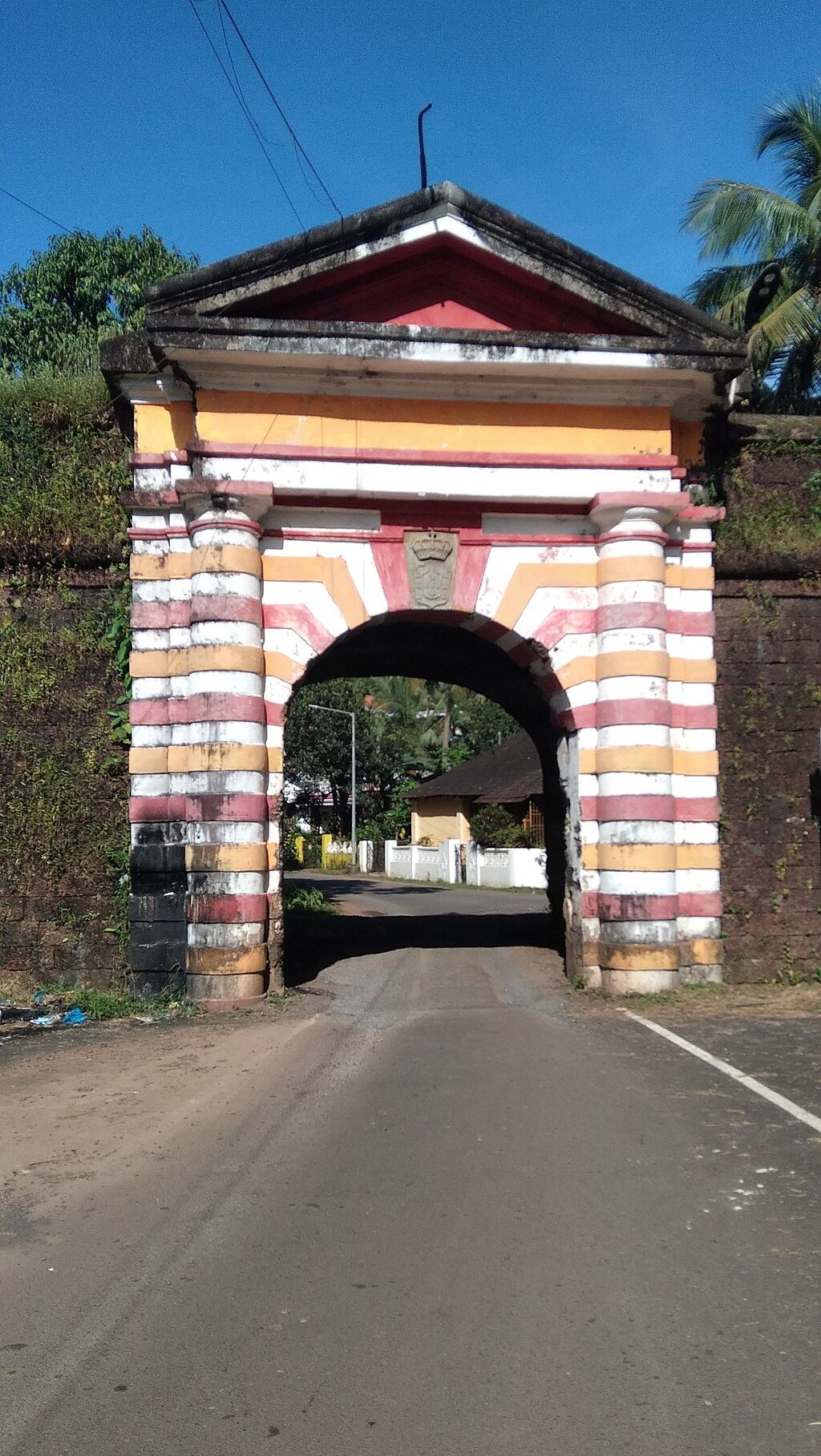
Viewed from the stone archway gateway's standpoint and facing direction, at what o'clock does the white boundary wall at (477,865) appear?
The white boundary wall is roughly at 6 o'clock from the stone archway gateway.

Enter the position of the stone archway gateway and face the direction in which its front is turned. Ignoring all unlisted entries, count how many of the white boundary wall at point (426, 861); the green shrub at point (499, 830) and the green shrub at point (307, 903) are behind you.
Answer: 3

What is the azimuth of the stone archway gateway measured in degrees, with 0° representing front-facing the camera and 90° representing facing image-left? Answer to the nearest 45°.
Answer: approximately 0°

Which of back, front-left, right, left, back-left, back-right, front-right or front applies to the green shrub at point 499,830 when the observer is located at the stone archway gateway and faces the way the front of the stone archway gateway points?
back

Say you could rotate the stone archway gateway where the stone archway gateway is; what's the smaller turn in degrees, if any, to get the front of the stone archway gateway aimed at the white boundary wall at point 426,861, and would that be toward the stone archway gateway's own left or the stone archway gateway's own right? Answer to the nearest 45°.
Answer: approximately 180°

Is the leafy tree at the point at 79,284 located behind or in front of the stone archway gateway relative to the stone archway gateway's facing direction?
behind

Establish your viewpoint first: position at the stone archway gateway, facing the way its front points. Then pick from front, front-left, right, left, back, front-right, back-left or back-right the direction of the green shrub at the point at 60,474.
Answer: right

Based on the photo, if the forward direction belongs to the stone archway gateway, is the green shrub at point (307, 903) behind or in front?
behind

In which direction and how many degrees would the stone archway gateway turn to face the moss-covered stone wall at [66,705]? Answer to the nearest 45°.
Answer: approximately 90° to its right
